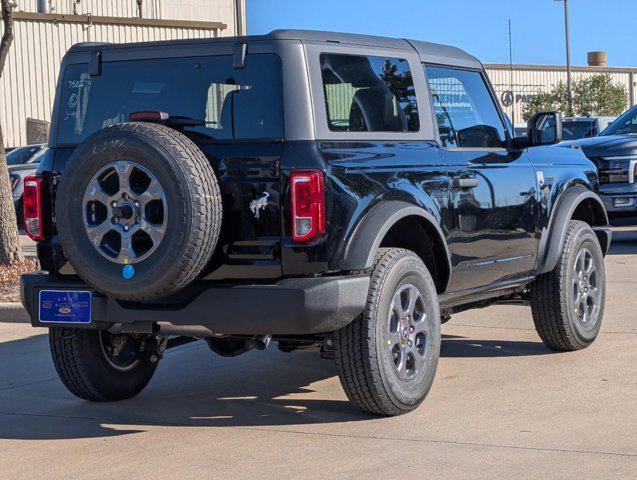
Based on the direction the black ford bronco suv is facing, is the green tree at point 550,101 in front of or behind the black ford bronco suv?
in front

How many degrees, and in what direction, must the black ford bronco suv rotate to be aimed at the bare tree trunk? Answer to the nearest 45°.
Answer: approximately 90° to its left

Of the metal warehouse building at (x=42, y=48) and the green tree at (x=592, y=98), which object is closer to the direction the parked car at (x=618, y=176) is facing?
the metal warehouse building

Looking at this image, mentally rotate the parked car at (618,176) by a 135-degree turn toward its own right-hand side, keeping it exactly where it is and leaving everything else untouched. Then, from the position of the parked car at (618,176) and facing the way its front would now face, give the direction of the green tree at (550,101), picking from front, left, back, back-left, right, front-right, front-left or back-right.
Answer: front

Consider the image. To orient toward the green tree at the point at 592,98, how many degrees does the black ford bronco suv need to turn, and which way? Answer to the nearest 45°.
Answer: approximately 45° to its left

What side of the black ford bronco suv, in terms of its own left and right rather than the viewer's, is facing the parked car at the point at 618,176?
front

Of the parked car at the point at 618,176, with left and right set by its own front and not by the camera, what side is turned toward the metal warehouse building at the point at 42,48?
right

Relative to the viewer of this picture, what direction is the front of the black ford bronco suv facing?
facing away from the viewer and to the right of the viewer

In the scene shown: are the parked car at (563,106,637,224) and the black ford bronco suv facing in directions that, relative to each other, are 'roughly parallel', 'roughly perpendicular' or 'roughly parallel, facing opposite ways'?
roughly parallel, facing opposite ways
